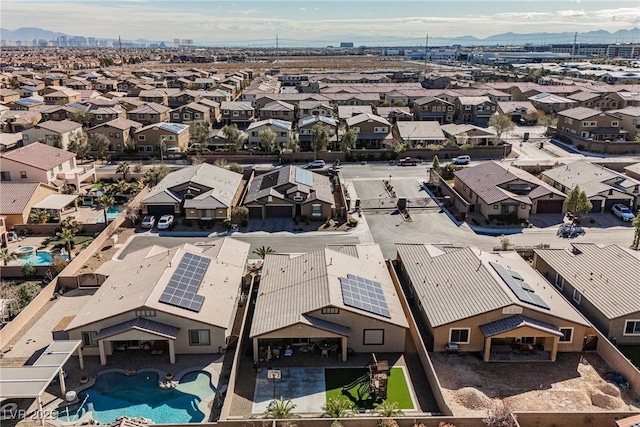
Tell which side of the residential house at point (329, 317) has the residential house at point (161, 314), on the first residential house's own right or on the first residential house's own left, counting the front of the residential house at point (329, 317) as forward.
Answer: on the first residential house's own left

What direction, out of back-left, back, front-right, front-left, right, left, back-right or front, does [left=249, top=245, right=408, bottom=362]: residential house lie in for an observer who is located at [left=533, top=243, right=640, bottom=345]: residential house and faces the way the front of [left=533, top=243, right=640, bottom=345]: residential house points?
left

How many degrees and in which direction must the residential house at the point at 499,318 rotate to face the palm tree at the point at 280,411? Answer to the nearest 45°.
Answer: approximately 135° to its left

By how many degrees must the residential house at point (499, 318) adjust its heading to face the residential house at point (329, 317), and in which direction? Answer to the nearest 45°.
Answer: approximately 90° to its left

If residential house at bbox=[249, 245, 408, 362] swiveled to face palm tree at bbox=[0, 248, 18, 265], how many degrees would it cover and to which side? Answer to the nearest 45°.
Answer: approximately 45° to its left

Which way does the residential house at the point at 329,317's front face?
away from the camera

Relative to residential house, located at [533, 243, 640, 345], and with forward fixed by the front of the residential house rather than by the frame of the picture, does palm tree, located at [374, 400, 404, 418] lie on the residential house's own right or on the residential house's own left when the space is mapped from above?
on the residential house's own left

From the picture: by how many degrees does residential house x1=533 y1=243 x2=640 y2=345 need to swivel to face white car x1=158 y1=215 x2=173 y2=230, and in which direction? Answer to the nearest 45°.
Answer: approximately 45° to its left

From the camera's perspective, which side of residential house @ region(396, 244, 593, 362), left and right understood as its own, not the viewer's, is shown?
back

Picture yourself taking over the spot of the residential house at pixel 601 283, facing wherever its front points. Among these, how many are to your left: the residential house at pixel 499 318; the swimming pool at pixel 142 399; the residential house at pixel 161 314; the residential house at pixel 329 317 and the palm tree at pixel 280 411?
5

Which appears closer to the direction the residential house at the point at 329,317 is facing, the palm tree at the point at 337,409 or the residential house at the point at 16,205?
the residential house
